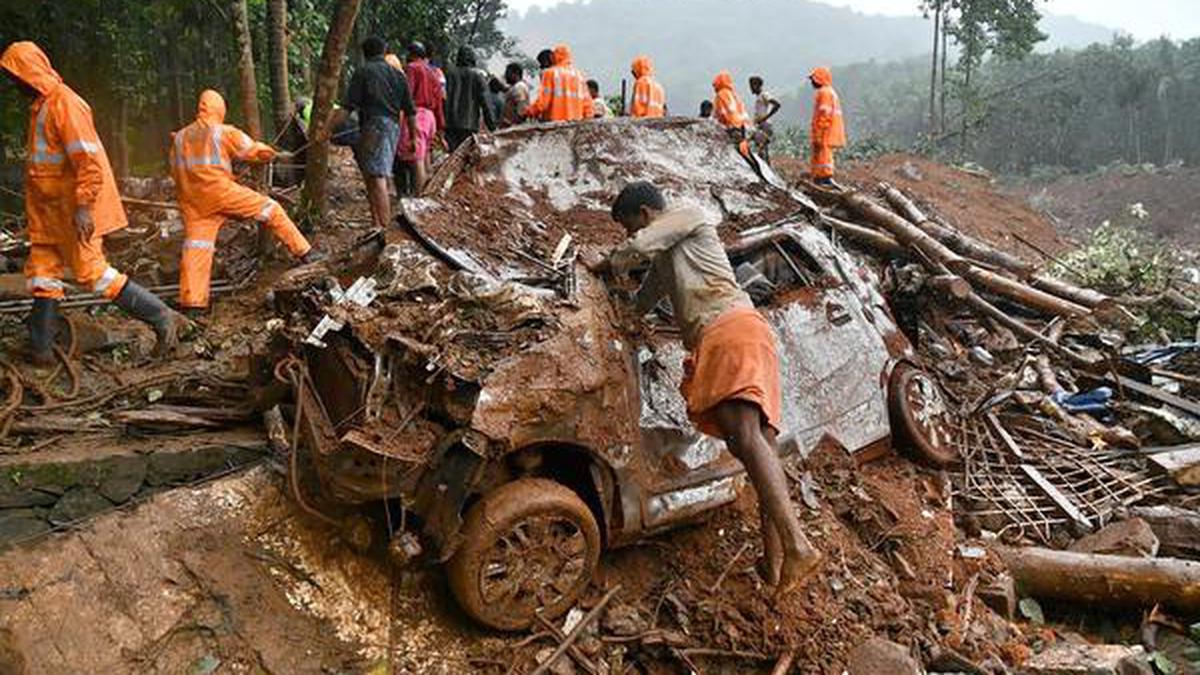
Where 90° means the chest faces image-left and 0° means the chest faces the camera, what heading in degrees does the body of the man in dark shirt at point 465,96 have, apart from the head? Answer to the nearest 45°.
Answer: approximately 180°

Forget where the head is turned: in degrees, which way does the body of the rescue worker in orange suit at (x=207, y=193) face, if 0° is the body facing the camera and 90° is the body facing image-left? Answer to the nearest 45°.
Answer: approximately 225°

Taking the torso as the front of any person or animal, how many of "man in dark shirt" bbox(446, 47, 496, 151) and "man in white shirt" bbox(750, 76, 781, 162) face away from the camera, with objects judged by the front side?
1

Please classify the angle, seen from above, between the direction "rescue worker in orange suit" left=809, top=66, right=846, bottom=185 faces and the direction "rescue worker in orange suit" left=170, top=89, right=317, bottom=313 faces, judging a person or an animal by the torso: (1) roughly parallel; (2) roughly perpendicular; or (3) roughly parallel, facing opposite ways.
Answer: roughly perpendicular

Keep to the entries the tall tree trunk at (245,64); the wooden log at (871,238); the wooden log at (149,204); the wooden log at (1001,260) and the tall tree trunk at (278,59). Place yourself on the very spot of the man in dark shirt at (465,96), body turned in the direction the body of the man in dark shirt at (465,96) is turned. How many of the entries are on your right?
2

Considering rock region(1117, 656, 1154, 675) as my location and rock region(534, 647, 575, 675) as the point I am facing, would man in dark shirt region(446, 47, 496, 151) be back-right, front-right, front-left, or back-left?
front-right

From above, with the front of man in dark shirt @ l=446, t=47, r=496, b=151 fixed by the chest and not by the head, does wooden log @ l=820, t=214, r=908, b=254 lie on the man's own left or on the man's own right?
on the man's own right

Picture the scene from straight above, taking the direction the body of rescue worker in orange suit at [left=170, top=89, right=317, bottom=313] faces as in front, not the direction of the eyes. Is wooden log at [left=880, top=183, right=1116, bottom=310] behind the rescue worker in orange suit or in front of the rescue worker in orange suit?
in front

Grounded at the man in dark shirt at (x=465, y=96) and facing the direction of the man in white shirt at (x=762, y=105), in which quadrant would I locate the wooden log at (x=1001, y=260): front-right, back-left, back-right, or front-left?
front-right

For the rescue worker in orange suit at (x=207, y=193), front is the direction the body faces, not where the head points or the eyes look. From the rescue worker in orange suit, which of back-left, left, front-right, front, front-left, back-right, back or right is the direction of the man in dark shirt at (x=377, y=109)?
front

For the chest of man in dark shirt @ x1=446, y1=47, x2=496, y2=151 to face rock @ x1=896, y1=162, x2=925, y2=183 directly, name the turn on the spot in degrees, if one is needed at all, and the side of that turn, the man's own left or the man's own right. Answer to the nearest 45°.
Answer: approximately 45° to the man's own right

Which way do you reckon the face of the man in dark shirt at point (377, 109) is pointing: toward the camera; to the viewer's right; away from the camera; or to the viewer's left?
away from the camera

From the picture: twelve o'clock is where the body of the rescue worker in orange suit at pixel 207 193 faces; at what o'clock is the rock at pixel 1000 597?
The rock is roughly at 3 o'clock from the rescue worker in orange suit.
